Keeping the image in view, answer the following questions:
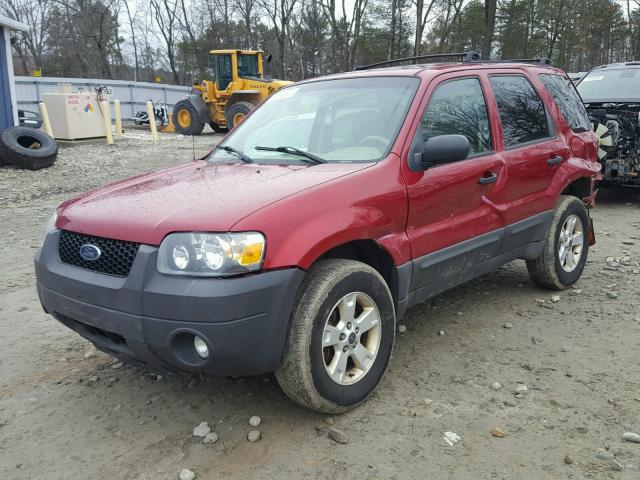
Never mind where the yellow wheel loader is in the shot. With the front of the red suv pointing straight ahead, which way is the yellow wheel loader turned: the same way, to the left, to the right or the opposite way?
to the right

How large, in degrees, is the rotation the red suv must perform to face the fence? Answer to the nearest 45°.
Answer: approximately 135° to its right

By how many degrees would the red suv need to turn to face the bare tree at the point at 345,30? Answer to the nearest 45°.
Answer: approximately 135° to its right

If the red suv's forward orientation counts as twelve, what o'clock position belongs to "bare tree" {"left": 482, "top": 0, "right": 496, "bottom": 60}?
The bare tree is roughly at 5 o'clock from the red suv.

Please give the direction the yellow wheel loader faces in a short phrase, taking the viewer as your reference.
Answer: facing away from the viewer and to the left of the viewer

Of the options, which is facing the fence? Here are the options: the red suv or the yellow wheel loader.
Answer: the yellow wheel loader

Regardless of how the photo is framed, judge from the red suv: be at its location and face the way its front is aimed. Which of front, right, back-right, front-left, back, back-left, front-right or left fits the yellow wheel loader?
back-right

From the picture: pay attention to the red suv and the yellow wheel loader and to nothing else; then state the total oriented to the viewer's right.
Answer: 0

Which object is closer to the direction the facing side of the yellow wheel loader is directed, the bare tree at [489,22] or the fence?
the fence

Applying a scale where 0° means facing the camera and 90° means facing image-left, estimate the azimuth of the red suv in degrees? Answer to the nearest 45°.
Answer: approximately 45°

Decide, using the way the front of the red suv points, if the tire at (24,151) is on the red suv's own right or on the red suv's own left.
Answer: on the red suv's own right

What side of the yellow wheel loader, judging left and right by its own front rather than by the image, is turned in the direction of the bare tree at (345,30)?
right
